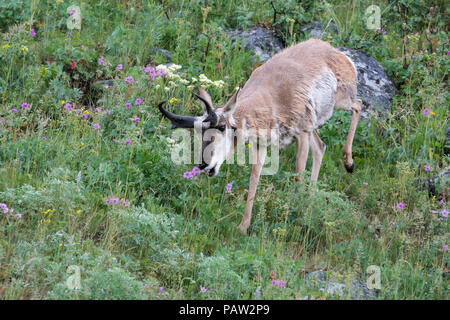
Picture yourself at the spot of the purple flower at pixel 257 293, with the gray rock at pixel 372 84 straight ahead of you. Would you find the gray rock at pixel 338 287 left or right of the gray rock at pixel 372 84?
right

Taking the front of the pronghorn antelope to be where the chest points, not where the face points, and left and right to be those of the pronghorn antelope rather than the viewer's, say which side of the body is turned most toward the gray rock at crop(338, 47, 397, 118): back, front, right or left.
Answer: back

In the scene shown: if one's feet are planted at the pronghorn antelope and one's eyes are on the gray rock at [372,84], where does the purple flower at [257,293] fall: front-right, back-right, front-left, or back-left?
back-right

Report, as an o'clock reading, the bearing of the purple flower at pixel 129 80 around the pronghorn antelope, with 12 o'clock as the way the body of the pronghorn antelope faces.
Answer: The purple flower is roughly at 2 o'clock from the pronghorn antelope.

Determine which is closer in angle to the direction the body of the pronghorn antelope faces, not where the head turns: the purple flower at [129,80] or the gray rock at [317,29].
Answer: the purple flower

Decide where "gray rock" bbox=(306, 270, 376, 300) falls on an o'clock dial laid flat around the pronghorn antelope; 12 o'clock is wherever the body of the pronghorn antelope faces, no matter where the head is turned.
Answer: The gray rock is roughly at 10 o'clock from the pronghorn antelope.

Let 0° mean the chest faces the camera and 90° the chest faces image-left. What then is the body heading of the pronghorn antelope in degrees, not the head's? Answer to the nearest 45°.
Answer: approximately 45°

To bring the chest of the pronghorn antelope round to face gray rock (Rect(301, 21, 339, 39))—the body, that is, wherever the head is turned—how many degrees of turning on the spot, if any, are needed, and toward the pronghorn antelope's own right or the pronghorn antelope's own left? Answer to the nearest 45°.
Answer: approximately 135° to the pronghorn antelope's own right

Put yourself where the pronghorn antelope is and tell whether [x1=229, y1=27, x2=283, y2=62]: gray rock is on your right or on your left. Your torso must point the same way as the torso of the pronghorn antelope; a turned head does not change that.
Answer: on your right
